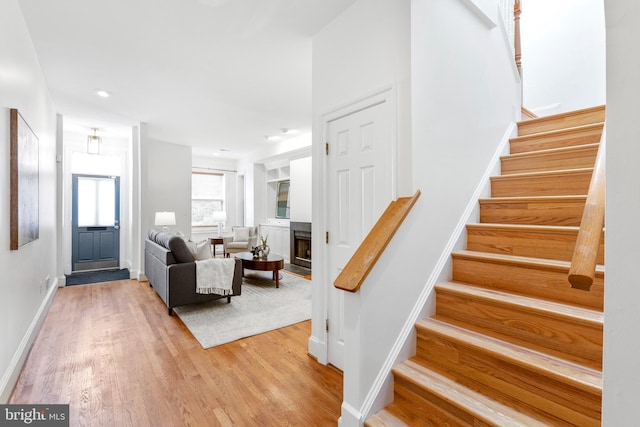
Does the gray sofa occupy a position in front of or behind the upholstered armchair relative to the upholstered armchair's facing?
in front

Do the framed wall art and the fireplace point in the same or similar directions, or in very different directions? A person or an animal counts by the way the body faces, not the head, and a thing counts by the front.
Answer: very different directions

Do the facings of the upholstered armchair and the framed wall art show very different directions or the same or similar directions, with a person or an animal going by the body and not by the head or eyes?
very different directions

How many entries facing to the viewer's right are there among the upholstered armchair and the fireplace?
0

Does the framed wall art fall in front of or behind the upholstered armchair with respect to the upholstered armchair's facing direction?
in front

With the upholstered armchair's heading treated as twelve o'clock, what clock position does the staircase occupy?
The staircase is roughly at 10 o'clock from the upholstered armchair.

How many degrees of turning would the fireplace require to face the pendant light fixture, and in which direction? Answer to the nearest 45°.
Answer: approximately 45° to its right

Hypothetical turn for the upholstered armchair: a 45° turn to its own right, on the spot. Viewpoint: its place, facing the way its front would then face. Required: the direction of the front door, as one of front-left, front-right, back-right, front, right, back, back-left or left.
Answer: front

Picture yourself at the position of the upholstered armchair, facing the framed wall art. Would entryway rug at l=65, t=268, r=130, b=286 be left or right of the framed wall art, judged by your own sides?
right

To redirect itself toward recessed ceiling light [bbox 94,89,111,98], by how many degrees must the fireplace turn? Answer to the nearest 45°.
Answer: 0° — it already faces it

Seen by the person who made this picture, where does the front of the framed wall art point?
facing to the right of the viewer

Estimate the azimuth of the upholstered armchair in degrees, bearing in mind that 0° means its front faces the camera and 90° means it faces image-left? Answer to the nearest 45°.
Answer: approximately 45°

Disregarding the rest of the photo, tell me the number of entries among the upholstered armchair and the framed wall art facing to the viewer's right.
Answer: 1
